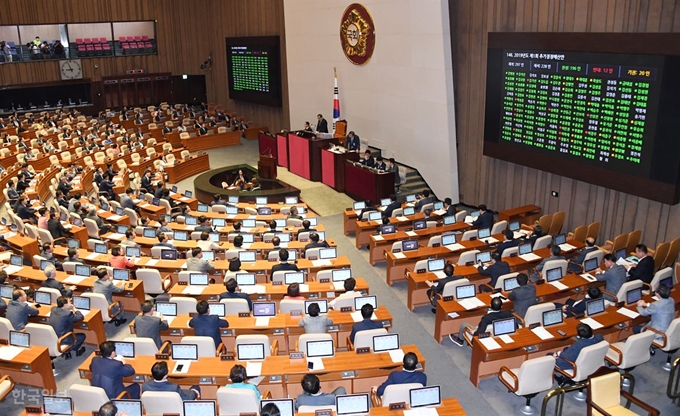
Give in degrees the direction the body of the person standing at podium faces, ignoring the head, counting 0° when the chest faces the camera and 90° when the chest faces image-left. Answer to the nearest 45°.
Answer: approximately 45°

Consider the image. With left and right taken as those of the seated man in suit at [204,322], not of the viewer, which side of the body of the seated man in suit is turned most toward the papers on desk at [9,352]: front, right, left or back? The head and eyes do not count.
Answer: left

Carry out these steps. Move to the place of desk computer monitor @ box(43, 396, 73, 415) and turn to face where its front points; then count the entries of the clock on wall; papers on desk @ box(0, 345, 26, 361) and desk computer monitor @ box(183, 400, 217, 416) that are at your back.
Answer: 2

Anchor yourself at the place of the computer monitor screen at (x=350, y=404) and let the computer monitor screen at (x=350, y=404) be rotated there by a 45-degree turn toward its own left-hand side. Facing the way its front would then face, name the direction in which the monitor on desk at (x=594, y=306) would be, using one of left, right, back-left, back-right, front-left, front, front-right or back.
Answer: left

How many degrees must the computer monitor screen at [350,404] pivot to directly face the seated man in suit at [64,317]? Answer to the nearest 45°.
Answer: approximately 135° to its right

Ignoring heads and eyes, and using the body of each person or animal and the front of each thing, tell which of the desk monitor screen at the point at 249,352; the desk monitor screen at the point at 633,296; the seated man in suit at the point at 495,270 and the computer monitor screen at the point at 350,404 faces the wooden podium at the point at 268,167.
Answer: the seated man in suit

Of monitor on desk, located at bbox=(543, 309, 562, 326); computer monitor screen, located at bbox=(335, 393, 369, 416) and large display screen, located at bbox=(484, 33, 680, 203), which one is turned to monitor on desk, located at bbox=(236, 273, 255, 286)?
the large display screen

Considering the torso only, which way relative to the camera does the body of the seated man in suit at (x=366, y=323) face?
away from the camera

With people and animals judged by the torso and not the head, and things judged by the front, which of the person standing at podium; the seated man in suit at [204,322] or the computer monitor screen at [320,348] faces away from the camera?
the seated man in suit

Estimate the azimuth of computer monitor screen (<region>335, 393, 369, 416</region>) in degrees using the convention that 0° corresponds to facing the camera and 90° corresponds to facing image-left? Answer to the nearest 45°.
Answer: approximately 0°

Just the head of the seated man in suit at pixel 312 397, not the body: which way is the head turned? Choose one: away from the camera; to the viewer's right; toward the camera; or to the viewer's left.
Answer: away from the camera

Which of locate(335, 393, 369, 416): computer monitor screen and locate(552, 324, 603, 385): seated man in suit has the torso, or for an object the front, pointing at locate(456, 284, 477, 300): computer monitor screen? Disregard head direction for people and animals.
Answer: the seated man in suit

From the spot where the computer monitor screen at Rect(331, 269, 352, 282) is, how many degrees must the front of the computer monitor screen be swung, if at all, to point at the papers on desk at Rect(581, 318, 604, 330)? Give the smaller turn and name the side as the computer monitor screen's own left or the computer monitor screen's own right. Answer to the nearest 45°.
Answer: approximately 45° to the computer monitor screen's own left

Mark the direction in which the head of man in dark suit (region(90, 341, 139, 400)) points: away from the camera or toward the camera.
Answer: away from the camera

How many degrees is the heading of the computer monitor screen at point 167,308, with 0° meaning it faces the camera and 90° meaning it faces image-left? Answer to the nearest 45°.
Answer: approximately 0°

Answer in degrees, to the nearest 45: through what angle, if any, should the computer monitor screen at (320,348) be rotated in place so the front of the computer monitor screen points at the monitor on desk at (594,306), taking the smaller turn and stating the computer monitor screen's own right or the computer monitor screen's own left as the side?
approximately 90° to the computer monitor screen's own left
